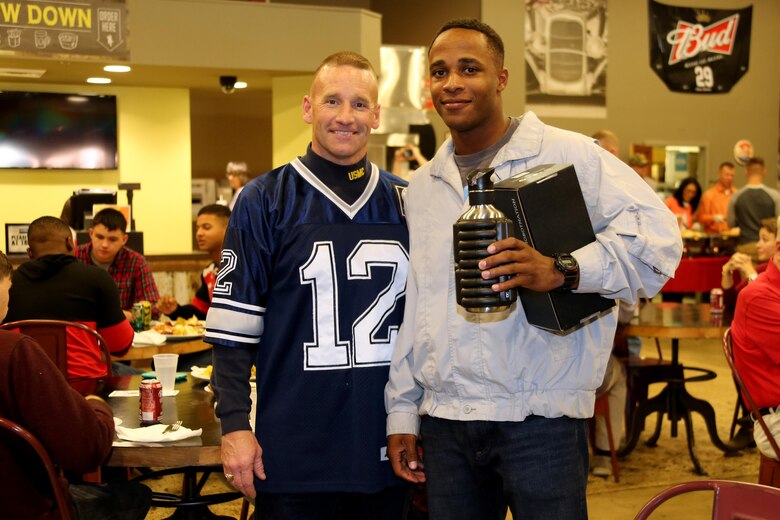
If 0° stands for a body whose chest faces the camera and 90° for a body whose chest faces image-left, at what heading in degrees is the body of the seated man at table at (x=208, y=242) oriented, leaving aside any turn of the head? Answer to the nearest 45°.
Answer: approximately 45°

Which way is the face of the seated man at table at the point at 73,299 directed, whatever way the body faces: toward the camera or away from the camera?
away from the camera

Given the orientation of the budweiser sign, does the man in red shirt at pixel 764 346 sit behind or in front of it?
in front

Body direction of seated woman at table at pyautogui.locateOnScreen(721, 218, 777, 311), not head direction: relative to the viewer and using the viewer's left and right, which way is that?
facing the viewer and to the left of the viewer

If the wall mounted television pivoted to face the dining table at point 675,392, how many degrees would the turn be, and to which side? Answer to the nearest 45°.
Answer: approximately 45° to its left

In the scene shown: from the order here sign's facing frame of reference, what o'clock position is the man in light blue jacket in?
The man in light blue jacket is roughly at 12 o'clock from the order here sign.

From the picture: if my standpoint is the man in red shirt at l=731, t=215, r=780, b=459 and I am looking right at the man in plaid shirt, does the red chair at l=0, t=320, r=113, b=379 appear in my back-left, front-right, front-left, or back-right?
front-left

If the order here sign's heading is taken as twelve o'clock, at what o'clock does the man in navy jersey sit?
The man in navy jersey is roughly at 12 o'clock from the order here sign.

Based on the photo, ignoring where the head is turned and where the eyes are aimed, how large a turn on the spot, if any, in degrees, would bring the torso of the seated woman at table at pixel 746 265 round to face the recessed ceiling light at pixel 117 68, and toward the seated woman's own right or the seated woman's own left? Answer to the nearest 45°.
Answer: approximately 45° to the seated woman's own right

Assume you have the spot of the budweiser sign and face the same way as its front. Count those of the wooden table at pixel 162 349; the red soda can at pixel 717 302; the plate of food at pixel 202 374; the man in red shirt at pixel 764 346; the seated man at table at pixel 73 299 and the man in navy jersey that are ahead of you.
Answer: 6

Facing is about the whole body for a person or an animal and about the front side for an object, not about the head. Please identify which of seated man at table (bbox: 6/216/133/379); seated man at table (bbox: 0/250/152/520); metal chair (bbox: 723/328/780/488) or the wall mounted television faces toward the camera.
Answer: the wall mounted television

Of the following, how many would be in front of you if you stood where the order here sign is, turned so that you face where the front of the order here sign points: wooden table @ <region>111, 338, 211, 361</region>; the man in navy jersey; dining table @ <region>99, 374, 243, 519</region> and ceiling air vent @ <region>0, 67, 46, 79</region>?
3

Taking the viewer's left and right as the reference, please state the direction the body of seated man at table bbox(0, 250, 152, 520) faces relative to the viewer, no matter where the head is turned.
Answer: facing away from the viewer and to the right of the viewer

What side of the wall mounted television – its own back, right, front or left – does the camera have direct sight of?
front

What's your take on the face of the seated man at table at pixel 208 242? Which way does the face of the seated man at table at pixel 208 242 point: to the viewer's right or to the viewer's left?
to the viewer's left

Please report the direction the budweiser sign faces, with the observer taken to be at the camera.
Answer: facing the viewer
